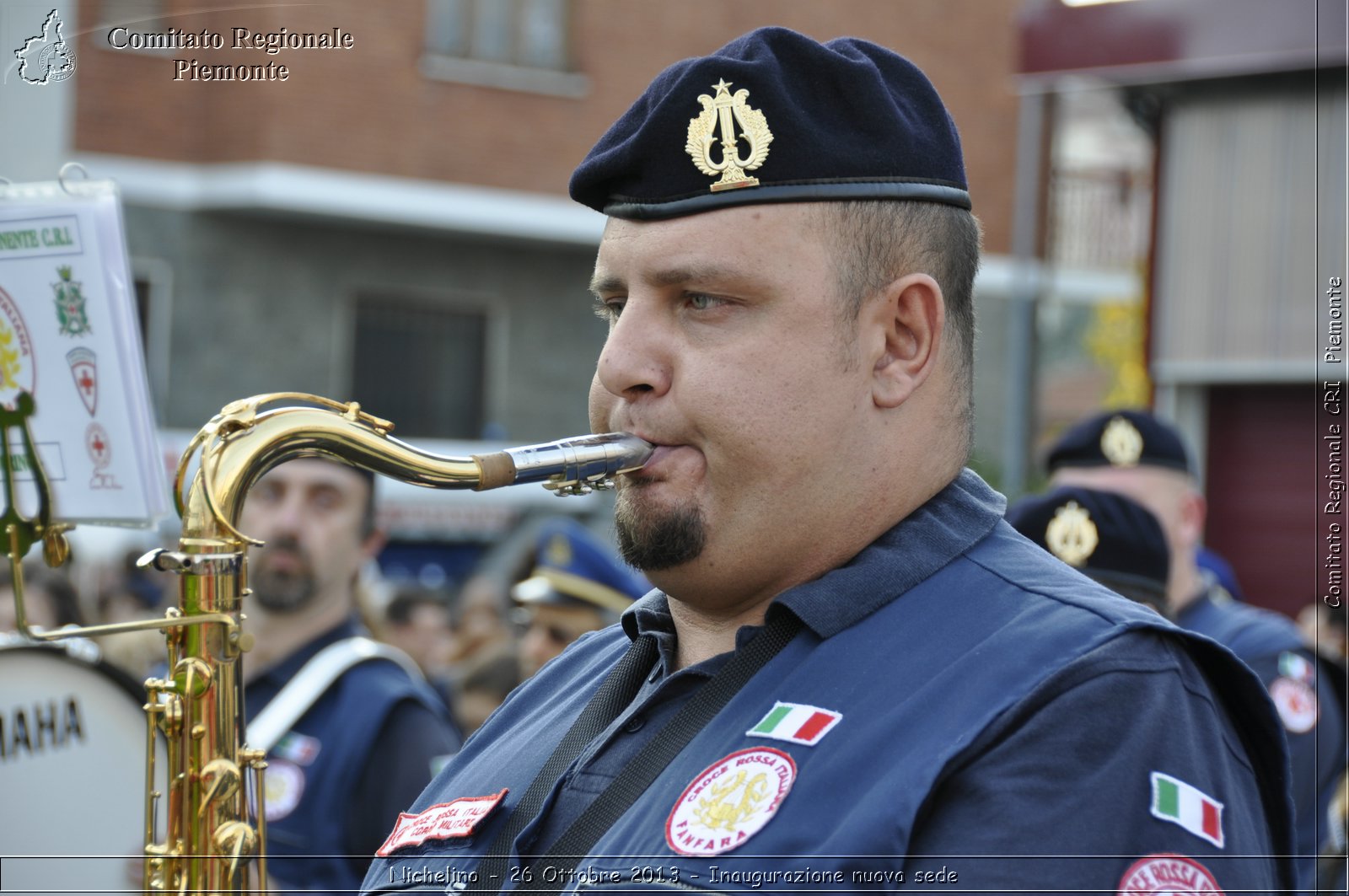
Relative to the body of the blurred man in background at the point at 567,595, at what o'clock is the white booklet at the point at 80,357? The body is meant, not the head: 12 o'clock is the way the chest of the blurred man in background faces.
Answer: The white booklet is roughly at 11 o'clock from the blurred man in background.

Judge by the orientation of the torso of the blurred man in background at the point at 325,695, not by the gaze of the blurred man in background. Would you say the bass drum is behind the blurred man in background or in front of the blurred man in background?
in front

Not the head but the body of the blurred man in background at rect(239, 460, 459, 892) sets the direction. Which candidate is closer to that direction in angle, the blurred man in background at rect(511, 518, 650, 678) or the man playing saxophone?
the man playing saxophone

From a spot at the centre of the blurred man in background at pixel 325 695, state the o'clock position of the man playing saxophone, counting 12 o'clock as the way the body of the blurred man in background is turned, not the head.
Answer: The man playing saxophone is roughly at 10 o'clock from the blurred man in background.

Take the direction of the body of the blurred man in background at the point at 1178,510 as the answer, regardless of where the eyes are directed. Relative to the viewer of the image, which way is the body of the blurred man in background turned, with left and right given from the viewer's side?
facing the viewer and to the left of the viewer

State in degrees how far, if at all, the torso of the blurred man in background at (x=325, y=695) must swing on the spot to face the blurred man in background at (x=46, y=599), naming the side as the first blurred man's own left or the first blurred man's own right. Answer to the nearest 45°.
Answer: approximately 90° to the first blurred man's own right

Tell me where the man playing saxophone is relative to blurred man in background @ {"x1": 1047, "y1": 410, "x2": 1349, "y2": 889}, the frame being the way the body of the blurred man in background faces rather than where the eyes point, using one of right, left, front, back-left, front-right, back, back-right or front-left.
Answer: front-left

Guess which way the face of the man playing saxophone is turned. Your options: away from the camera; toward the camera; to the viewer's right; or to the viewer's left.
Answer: to the viewer's left

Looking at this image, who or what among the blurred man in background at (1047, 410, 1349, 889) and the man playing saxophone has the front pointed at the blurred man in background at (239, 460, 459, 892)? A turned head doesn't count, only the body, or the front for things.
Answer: the blurred man in background at (1047, 410, 1349, 889)

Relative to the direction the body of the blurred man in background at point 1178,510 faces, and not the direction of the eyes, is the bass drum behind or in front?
in front
